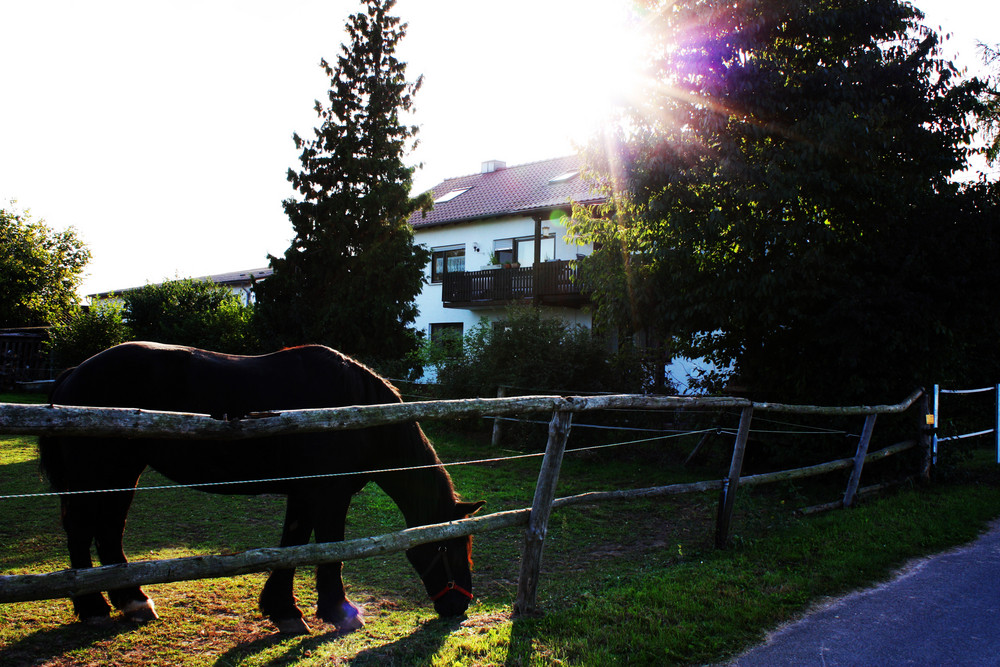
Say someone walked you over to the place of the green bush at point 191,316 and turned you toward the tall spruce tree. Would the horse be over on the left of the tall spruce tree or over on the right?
right

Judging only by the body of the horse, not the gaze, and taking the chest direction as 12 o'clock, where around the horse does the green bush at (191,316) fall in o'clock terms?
The green bush is roughly at 9 o'clock from the horse.

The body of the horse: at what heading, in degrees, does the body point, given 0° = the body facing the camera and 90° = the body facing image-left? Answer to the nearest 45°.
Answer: approximately 270°

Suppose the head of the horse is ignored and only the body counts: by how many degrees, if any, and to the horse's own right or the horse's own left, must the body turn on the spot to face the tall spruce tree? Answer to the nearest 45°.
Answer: approximately 90° to the horse's own left

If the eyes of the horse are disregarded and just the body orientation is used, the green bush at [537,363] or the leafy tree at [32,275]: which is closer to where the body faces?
the green bush

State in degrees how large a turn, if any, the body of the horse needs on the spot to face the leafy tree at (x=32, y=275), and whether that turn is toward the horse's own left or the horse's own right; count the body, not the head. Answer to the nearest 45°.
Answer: approximately 90° to the horse's own left

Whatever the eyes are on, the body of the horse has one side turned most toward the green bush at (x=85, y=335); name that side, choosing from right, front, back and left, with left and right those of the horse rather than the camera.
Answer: left
